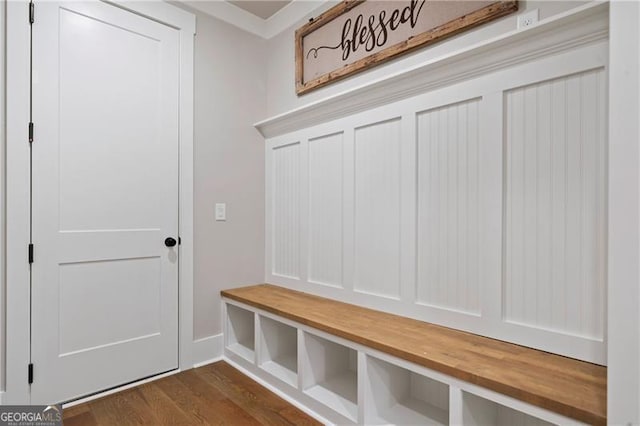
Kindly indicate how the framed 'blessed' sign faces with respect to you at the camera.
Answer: facing the viewer and to the left of the viewer

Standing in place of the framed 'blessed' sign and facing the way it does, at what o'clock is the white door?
The white door is roughly at 1 o'clock from the framed 'blessed' sign.

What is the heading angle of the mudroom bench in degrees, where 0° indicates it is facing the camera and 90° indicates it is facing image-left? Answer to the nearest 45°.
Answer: approximately 45°

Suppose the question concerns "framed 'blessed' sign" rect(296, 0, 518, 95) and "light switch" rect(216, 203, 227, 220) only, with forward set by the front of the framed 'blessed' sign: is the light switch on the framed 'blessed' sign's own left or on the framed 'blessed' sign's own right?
on the framed 'blessed' sign's own right

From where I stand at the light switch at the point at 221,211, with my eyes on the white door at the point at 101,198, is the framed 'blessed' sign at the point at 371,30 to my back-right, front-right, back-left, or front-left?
back-left

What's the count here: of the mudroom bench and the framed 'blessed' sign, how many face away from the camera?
0

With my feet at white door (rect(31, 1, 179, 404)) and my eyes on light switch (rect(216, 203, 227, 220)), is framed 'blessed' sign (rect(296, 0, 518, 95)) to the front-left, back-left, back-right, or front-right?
front-right

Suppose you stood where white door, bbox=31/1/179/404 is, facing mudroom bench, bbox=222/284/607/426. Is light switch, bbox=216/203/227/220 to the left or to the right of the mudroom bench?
left
